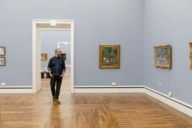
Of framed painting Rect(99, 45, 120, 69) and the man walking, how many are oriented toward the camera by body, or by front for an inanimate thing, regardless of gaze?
2

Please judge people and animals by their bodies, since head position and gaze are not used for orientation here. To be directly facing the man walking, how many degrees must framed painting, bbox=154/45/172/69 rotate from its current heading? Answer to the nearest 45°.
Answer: approximately 45° to its right

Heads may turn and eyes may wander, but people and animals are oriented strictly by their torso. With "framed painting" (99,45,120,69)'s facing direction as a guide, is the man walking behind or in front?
in front

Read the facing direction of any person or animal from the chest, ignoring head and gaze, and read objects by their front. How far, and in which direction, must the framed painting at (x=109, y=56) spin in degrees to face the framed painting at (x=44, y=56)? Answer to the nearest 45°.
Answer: approximately 135° to its right

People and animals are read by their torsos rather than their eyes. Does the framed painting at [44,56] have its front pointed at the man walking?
yes

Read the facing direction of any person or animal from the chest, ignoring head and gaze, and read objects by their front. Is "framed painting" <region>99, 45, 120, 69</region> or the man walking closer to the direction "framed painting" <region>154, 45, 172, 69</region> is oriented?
the man walking

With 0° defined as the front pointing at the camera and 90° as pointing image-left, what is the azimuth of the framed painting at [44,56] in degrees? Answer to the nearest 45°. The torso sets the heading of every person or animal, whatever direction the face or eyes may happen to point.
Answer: approximately 0°

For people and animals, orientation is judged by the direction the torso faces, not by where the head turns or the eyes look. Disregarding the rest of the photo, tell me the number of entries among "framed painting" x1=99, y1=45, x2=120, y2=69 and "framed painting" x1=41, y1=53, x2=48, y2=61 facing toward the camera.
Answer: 2

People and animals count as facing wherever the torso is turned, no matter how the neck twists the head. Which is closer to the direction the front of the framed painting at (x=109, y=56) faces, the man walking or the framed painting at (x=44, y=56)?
the man walking

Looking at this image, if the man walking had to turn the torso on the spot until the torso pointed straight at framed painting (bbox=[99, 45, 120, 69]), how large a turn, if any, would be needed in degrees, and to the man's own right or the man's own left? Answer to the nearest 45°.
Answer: approximately 135° to the man's own left

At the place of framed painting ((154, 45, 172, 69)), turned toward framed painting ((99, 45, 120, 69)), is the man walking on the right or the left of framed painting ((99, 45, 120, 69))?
left
